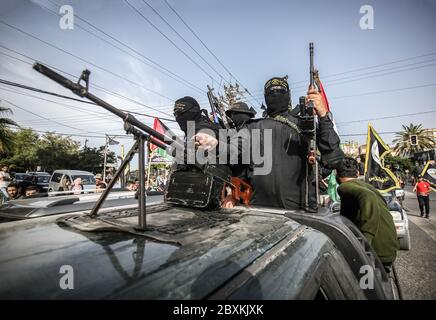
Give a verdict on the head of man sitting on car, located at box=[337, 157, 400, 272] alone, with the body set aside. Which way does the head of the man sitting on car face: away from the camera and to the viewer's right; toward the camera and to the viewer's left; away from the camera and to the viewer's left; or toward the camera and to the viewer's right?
away from the camera and to the viewer's right

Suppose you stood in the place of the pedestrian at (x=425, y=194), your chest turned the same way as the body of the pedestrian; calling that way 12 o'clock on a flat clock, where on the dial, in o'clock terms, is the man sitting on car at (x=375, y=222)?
The man sitting on car is roughly at 12 o'clock from the pedestrian.

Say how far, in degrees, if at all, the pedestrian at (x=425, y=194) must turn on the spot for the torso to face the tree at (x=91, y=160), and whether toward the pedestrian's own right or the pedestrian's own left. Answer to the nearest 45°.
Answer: approximately 90° to the pedestrian's own right

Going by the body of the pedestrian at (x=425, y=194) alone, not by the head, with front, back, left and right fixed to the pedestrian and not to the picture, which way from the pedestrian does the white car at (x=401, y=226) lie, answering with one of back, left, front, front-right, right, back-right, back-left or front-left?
front

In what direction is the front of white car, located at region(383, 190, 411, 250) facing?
toward the camera

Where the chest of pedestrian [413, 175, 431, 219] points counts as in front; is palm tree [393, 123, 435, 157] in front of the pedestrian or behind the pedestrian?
behind

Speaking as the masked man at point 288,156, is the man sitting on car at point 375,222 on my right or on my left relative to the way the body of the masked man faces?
on my left

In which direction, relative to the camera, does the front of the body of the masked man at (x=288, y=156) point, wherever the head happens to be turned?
toward the camera

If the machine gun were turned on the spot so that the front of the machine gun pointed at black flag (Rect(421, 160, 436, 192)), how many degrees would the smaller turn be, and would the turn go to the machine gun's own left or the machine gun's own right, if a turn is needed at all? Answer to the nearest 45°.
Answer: approximately 180°

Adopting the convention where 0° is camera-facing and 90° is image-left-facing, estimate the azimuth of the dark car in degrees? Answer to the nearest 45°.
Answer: approximately 45°

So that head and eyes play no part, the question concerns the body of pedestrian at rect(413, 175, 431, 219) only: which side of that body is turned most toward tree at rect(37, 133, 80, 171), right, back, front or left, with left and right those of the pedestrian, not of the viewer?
right

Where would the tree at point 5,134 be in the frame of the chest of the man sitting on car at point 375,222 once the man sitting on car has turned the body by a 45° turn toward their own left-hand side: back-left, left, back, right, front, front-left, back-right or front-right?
front

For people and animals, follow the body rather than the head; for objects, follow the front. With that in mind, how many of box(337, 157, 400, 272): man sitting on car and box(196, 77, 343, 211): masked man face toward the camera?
1

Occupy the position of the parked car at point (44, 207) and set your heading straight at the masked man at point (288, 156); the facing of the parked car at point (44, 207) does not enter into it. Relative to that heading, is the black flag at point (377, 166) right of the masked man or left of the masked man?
left

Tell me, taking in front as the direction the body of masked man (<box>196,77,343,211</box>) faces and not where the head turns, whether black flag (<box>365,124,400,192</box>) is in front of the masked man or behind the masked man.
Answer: behind
